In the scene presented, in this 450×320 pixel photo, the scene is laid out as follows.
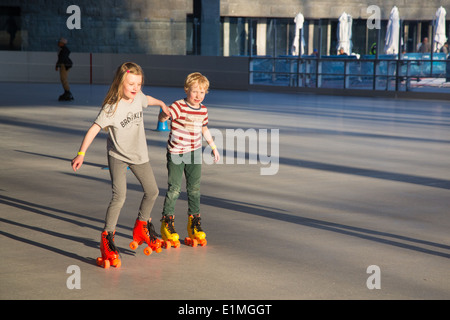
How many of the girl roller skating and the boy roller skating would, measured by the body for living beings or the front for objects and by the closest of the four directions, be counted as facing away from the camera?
0

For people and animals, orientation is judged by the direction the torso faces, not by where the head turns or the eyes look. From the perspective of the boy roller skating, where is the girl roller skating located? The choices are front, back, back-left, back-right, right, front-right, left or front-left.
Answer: right

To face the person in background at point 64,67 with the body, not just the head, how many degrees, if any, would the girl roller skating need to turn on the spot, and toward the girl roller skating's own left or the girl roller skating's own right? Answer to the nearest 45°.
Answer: approximately 135° to the girl roller skating's own left

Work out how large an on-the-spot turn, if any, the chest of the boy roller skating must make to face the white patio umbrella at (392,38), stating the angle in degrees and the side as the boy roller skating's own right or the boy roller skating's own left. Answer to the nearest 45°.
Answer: approximately 135° to the boy roller skating's own left

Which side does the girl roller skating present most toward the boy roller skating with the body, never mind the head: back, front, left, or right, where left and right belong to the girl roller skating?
left

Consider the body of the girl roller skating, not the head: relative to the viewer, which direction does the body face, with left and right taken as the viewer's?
facing the viewer and to the right of the viewer

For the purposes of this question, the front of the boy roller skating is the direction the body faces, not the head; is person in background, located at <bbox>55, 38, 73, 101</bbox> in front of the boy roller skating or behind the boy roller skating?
behind

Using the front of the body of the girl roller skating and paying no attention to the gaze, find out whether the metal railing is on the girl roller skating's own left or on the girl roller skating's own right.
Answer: on the girl roller skating's own left

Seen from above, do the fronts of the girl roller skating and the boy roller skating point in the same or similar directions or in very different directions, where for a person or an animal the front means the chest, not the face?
same or similar directions

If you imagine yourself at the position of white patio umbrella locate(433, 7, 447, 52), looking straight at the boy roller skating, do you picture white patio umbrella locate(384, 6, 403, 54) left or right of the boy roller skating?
right
